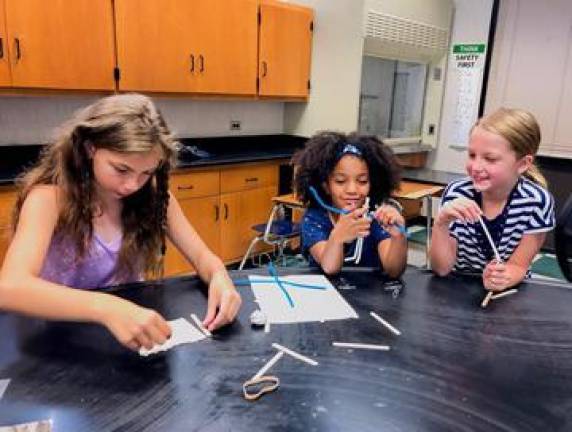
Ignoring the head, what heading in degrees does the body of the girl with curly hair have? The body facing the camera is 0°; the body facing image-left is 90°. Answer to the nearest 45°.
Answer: approximately 0°

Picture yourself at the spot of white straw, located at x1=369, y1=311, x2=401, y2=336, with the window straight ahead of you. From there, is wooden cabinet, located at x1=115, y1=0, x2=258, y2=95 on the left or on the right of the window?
left

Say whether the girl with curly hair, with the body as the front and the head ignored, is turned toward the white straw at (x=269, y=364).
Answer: yes

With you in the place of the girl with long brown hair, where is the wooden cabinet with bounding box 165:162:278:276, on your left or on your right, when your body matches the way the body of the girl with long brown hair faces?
on your left

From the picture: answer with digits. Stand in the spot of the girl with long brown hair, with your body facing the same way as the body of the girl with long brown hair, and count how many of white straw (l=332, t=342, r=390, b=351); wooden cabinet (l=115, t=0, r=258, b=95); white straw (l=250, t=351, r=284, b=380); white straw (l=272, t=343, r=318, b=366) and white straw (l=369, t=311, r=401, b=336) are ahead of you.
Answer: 4

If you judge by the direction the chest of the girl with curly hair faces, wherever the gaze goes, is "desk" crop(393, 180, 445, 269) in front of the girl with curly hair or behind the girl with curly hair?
behind

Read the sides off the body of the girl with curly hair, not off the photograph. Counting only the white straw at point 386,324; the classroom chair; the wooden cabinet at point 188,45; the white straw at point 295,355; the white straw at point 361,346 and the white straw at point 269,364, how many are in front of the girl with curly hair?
4

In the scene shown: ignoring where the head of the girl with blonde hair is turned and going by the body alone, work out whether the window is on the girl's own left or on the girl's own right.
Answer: on the girl's own right

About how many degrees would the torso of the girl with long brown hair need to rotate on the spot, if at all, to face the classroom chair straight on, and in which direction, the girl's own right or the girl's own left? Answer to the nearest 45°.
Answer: approximately 90° to the girl's own left

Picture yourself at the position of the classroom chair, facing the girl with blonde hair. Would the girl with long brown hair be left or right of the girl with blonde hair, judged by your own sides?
right

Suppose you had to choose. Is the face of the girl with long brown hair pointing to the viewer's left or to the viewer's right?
to the viewer's right

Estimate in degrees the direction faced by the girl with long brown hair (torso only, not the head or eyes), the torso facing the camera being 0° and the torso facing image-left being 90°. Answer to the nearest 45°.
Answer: approximately 315°
